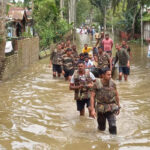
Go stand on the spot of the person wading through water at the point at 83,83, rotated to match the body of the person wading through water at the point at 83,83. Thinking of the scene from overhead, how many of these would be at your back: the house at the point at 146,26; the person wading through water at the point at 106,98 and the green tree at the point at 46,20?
2

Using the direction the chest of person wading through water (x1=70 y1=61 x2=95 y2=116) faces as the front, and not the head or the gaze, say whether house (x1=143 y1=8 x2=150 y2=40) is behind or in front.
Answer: behind

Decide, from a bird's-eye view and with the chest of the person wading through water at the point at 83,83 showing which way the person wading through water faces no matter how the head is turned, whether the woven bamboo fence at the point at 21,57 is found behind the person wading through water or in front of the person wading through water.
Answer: behind

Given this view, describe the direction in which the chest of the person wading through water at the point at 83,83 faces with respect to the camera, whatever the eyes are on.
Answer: toward the camera

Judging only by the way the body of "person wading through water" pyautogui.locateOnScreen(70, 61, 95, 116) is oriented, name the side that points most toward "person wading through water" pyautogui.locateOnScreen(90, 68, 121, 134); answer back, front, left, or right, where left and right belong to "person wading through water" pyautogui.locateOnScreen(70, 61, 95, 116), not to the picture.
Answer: front

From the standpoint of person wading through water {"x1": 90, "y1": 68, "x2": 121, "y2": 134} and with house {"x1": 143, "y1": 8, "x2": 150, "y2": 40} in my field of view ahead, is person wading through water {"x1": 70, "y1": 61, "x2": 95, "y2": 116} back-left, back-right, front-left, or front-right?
front-left

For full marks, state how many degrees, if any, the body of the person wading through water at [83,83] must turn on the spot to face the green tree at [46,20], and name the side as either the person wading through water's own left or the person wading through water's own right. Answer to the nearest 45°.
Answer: approximately 180°
